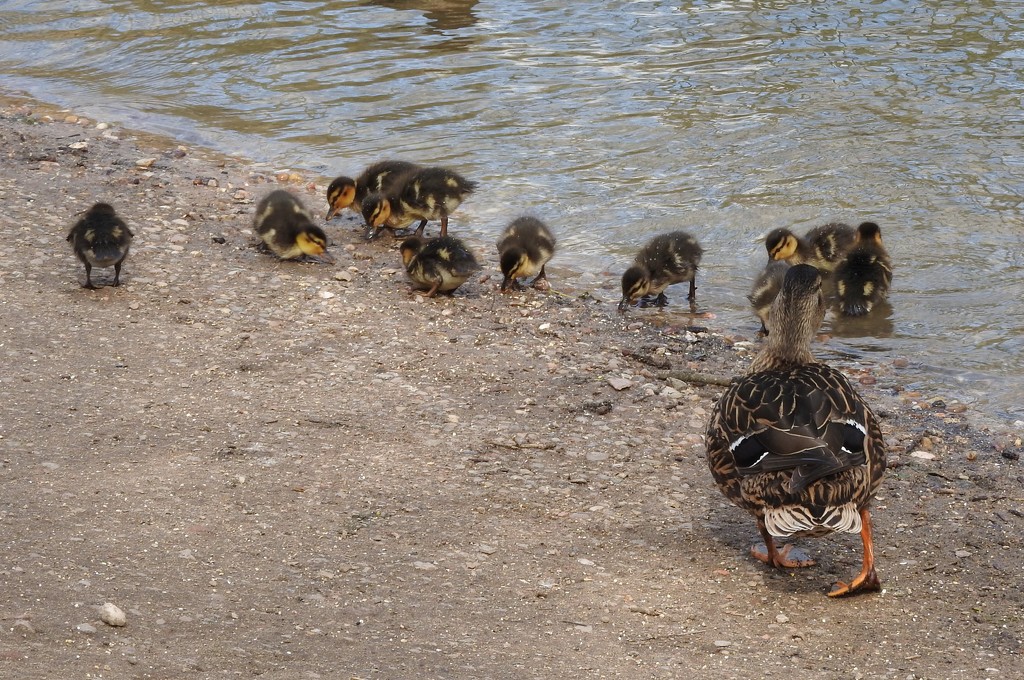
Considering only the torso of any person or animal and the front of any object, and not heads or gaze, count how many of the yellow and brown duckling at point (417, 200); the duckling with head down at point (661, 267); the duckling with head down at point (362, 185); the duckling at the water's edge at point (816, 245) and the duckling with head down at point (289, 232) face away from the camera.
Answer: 0

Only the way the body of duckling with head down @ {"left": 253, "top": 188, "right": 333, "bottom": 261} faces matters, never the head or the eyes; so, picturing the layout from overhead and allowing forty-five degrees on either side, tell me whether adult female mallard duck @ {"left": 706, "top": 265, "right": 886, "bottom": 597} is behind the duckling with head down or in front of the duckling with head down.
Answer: in front

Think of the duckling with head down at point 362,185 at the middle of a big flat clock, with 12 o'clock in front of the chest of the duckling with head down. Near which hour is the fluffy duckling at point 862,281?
The fluffy duckling is roughly at 7 o'clock from the duckling with head down.

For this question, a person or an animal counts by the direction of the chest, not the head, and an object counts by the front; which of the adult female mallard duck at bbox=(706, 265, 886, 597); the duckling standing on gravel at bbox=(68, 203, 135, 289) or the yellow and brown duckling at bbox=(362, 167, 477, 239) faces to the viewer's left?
the yellow and brown duckling

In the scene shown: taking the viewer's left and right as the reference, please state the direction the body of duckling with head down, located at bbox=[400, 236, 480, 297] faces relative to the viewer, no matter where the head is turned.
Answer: facing to the left of the viewer

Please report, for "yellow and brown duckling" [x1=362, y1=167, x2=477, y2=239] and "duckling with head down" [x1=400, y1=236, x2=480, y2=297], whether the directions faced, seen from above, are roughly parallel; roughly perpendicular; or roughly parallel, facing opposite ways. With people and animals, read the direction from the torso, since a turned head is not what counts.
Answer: roughly parallel

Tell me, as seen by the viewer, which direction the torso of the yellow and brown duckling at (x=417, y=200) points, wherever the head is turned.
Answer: to the viewer's left

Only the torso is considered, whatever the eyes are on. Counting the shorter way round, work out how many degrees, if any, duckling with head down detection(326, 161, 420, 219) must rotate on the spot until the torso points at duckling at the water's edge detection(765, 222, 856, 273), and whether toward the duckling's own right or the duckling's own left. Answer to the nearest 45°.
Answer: approximately 135° to the duckling's own left

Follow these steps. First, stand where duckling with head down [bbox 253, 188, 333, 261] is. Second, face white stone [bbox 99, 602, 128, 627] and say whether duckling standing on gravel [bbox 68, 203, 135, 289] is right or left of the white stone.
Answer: right

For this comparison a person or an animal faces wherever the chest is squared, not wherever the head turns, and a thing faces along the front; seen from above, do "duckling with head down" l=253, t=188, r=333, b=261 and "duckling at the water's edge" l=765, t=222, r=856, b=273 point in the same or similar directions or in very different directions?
very different directions

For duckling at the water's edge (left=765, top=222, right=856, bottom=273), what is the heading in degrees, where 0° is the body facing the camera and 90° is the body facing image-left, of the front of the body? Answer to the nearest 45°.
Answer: approximately 90°

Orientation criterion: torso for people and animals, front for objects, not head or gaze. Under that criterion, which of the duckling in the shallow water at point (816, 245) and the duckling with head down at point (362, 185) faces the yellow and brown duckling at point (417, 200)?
the duckling in the shallow water

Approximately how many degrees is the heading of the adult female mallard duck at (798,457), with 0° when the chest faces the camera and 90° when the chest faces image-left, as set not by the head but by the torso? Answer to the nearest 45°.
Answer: approximately 180°

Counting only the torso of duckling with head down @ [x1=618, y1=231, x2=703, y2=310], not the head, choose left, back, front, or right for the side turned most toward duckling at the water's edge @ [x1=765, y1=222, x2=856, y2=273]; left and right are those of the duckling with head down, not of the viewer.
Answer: back

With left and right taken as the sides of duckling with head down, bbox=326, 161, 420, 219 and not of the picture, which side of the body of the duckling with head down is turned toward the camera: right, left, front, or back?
left

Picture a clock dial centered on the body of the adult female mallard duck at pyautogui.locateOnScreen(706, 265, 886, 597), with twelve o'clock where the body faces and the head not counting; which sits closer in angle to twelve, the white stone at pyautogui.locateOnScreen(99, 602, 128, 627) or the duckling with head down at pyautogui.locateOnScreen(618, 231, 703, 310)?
the duckling with head down

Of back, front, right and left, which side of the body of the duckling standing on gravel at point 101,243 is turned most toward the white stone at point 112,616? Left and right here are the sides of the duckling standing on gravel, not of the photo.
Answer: back
